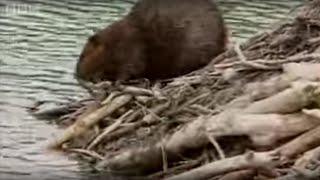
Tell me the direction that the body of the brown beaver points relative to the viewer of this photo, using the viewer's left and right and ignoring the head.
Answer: facing to the left of the viewer
